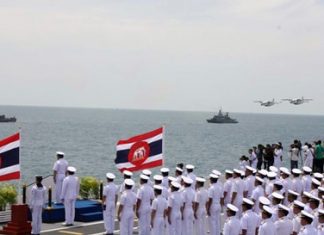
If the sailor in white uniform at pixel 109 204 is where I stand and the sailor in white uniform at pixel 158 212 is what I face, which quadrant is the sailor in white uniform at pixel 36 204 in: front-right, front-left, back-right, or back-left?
back-right

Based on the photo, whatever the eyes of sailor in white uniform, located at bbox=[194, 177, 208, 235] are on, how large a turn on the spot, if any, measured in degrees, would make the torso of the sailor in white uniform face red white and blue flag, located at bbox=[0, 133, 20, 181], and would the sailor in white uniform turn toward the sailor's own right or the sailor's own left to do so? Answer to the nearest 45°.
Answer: approximately 45° to the sailor's own left

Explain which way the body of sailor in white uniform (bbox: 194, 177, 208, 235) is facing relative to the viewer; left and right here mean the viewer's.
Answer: facing away from the viewer and to the left of the viewer

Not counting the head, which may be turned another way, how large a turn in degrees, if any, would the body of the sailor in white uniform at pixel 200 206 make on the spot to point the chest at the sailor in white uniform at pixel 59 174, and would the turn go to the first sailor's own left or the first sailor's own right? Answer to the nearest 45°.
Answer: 0° — they already face them

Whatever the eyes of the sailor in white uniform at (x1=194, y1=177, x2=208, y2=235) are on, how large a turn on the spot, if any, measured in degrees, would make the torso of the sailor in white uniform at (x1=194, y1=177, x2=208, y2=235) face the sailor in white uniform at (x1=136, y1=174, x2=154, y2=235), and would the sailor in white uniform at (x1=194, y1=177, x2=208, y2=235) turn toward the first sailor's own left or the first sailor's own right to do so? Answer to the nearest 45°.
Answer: approximately 45° to the first sailor's own left
